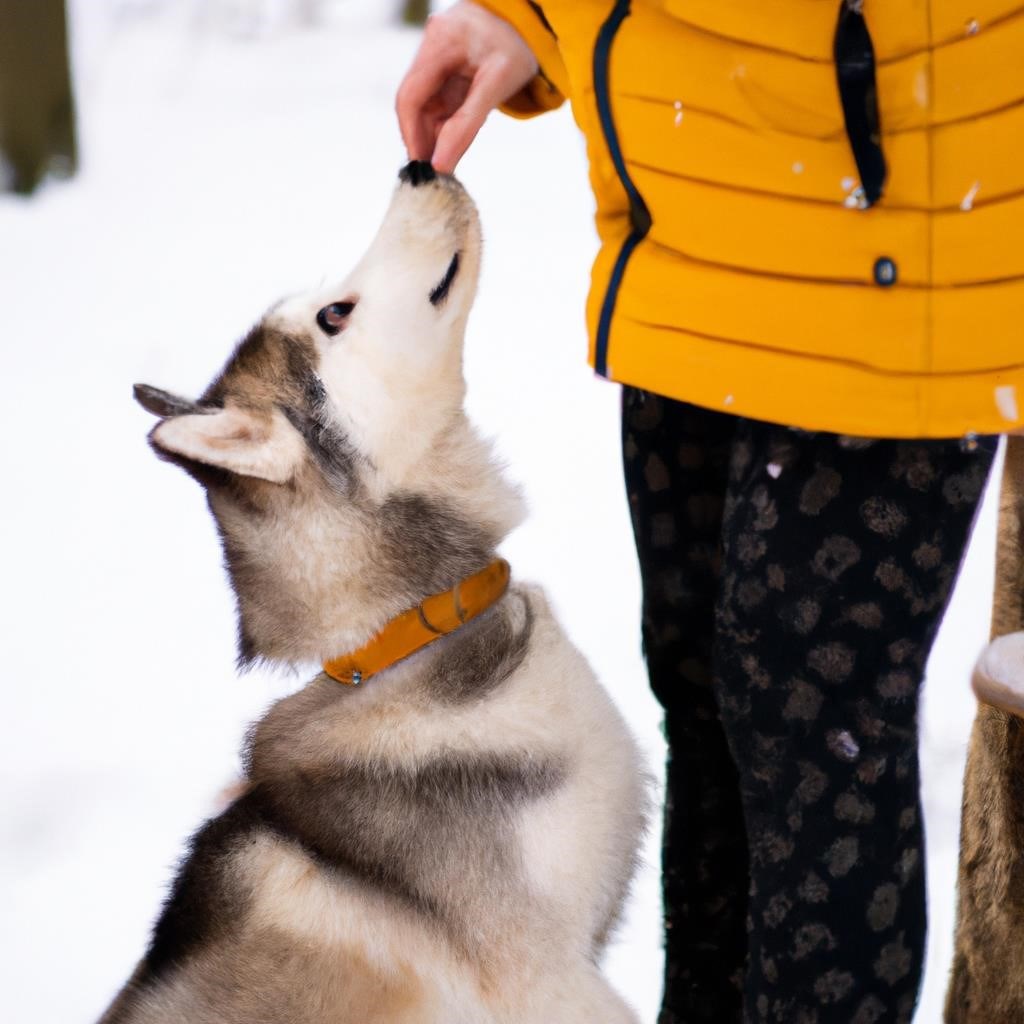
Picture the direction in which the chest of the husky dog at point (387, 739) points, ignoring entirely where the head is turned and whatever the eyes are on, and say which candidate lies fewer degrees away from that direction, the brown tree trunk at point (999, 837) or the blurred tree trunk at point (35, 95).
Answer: the brown tree trunk

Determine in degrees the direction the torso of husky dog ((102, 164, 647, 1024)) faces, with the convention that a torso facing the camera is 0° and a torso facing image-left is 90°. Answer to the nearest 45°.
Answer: approximately 270°

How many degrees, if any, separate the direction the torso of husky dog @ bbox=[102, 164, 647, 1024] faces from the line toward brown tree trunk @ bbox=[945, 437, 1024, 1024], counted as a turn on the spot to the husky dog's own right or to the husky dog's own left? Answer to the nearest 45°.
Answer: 0° — it already faces it

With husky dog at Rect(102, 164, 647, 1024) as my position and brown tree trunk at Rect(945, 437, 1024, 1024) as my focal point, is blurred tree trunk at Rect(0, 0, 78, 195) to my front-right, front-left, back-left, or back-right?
back-left

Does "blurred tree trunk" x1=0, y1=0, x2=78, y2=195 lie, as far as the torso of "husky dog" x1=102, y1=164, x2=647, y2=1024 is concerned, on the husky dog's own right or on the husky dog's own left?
on the husky dog's own left
